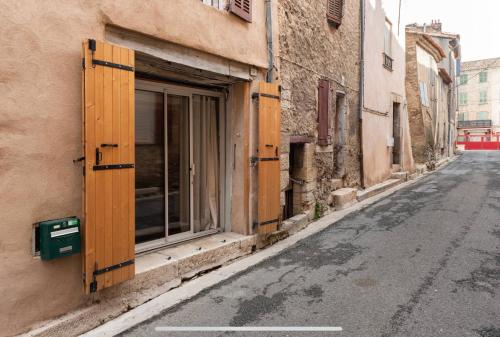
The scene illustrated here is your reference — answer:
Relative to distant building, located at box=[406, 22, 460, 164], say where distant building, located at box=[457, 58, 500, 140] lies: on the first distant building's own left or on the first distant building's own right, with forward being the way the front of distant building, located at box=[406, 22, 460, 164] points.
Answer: on the first distant building's own left

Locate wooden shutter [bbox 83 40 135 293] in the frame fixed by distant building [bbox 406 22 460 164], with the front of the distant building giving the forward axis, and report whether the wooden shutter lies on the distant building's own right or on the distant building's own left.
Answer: on the distant building's own right

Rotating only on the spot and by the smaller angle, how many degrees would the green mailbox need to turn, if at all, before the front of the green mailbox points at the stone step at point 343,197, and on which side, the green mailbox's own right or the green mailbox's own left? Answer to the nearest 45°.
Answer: approximately 90° to the green mailbox's own left

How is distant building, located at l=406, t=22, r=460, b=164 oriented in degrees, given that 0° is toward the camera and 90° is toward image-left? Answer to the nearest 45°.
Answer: approximately 315°

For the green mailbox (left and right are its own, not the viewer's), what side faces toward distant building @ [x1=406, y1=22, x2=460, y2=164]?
left

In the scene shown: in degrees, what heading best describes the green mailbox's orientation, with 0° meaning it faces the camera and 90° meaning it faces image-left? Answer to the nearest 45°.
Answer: approximately 315°
